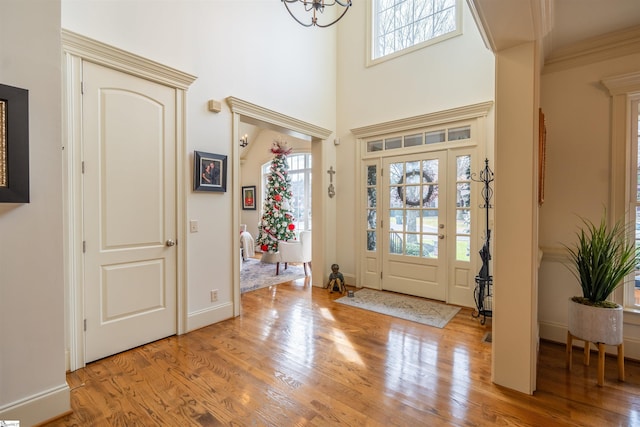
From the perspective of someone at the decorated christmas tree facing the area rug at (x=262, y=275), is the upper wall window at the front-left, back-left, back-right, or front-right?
front-left

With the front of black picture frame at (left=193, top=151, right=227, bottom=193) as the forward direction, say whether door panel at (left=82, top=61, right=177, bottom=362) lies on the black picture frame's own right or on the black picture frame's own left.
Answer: on the black picture frame's own right

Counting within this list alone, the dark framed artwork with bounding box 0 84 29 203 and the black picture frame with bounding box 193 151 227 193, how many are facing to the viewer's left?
0

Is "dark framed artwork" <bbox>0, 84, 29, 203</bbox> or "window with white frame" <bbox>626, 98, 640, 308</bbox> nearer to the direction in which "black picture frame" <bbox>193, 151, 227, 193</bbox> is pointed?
the window with white frame

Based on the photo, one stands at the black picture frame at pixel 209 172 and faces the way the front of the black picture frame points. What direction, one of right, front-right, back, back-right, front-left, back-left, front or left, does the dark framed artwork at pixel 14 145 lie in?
right

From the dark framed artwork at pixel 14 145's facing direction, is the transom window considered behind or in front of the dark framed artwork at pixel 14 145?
in front

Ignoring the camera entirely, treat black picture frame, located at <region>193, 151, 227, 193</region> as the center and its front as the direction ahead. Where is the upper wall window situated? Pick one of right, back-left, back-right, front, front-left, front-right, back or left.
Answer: front-left

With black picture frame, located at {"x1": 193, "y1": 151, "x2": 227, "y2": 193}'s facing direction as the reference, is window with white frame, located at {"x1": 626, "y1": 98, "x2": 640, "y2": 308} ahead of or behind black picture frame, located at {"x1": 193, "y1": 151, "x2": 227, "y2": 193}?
ahead

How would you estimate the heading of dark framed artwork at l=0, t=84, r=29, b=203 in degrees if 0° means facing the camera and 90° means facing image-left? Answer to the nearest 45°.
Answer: approximately 315°

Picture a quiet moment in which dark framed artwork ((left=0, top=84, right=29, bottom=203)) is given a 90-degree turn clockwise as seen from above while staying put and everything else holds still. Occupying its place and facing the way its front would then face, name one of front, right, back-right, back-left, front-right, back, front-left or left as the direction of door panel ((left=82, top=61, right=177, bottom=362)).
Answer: back

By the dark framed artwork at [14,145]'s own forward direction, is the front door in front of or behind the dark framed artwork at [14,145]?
in front

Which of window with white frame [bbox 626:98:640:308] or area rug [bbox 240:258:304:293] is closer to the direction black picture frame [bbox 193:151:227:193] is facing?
the window with white frame

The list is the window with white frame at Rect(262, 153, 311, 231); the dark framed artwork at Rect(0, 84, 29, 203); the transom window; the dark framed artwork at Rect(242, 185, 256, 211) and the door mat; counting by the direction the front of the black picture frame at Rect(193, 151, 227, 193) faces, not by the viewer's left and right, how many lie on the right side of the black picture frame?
1

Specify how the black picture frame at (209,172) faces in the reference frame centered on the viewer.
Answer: facing the viewer and to the right of the viewer

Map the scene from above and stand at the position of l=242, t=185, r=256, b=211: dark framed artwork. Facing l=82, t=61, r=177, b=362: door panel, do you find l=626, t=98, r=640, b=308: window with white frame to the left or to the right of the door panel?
left

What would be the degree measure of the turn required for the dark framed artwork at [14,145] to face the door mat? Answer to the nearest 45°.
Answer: approximately 45° to its left

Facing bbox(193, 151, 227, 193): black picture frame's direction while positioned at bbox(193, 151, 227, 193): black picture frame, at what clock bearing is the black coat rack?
The black coat rack is roughly at 11 o'clock from the black picture frame.
